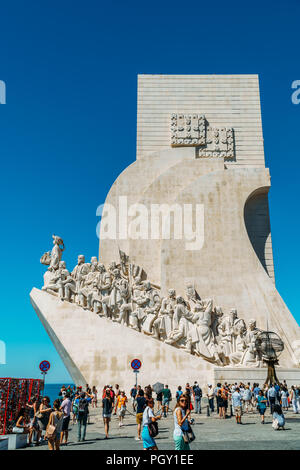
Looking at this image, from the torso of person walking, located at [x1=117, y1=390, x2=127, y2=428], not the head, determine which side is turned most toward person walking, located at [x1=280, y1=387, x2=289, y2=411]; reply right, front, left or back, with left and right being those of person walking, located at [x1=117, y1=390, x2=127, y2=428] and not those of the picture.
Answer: left

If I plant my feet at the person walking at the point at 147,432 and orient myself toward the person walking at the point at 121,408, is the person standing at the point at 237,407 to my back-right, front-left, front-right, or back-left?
front-right

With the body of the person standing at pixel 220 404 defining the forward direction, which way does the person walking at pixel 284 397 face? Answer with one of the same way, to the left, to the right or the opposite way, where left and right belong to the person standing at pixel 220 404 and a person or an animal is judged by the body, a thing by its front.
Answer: the same way

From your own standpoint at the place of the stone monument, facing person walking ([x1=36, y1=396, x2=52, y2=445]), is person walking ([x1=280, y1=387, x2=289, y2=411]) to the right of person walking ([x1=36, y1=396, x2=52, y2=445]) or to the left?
left

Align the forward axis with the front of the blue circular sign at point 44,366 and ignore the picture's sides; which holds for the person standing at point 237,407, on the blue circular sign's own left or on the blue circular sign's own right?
on the blue circular sign's own left

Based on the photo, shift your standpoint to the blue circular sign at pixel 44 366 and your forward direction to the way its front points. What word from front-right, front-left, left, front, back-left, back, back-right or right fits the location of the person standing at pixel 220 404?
left

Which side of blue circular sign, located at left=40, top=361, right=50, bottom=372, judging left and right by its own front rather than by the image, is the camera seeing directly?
front

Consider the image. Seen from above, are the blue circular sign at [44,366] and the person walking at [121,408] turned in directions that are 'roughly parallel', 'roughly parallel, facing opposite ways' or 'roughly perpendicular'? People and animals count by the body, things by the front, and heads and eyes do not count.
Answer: roughly parallel

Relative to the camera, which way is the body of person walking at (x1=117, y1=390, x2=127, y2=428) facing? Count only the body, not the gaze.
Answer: toward the camera

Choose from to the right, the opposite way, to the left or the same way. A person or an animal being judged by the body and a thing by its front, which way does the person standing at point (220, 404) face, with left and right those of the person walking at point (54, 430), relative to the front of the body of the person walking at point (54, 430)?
the same way
